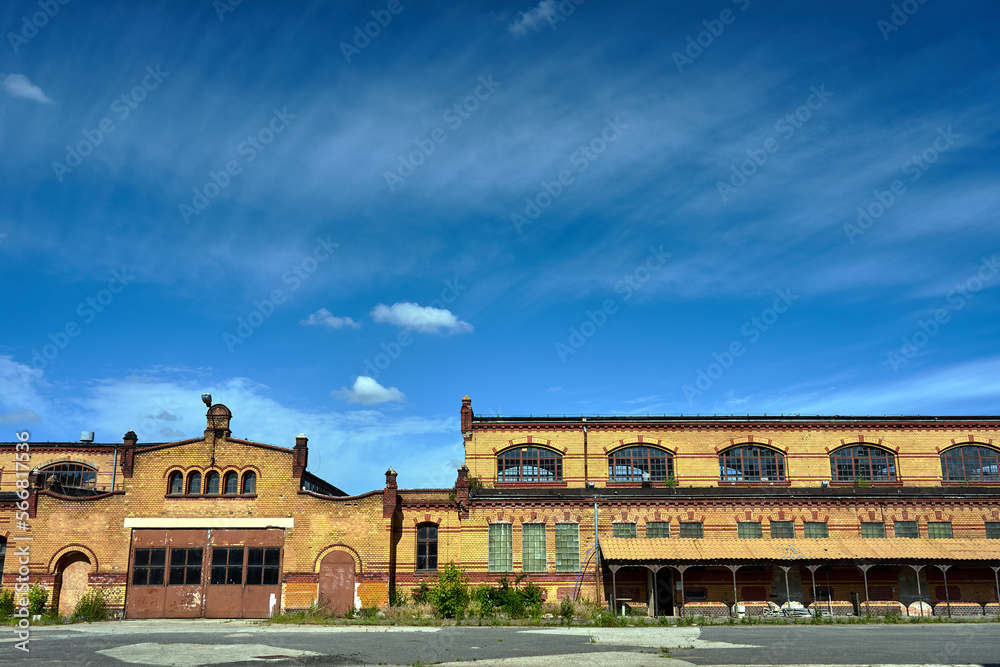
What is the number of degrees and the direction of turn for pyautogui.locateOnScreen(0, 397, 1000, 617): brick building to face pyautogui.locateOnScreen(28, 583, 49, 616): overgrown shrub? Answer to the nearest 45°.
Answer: approximately 90° to its right

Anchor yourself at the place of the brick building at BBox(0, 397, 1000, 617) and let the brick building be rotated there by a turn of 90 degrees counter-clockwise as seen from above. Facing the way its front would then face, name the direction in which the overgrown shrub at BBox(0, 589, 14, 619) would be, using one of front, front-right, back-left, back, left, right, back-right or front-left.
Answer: back

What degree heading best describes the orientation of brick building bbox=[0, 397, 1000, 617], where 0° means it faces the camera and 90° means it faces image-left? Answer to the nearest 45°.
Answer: approximately 0°

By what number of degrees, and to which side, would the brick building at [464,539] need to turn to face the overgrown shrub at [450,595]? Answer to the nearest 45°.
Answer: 0° — it already faces it
